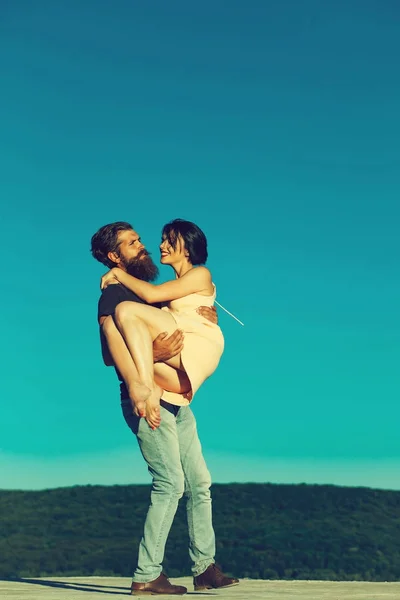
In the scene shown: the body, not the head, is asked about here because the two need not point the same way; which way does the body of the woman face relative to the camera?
to the viewer's left
